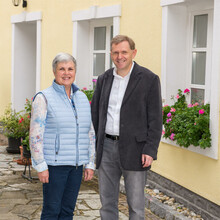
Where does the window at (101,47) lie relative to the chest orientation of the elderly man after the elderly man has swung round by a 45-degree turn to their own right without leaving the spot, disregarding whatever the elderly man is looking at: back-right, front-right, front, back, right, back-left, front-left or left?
right

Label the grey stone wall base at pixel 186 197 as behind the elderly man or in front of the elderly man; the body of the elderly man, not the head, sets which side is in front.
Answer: behind

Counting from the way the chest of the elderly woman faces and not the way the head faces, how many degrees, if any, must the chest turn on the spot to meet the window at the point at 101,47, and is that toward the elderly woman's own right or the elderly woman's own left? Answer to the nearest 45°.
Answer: approximately 135° to the elderly woman's own left

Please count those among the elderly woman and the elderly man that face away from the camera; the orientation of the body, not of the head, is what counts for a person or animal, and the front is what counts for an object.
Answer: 0

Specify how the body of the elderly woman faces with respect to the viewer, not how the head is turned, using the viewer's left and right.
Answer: facing the viewer and to the right of the viewer

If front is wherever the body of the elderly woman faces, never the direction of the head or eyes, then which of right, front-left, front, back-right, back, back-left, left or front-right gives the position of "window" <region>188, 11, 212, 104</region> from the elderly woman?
left

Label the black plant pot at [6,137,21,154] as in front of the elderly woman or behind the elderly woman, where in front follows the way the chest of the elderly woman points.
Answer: behind

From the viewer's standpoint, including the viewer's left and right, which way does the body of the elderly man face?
facing the viewer and to the left of the viewer

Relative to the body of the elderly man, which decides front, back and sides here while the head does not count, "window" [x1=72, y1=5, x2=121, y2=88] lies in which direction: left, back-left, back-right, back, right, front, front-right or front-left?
back-right

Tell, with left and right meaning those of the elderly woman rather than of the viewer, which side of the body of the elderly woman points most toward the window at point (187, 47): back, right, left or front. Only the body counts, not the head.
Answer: left
